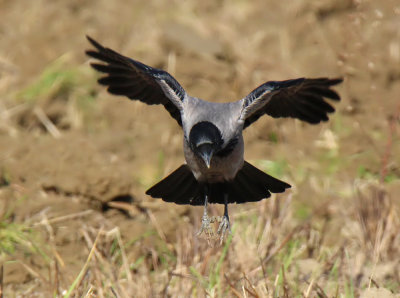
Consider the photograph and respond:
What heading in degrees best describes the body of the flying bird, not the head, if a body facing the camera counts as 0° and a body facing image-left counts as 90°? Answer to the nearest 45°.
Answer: approximately 0°
